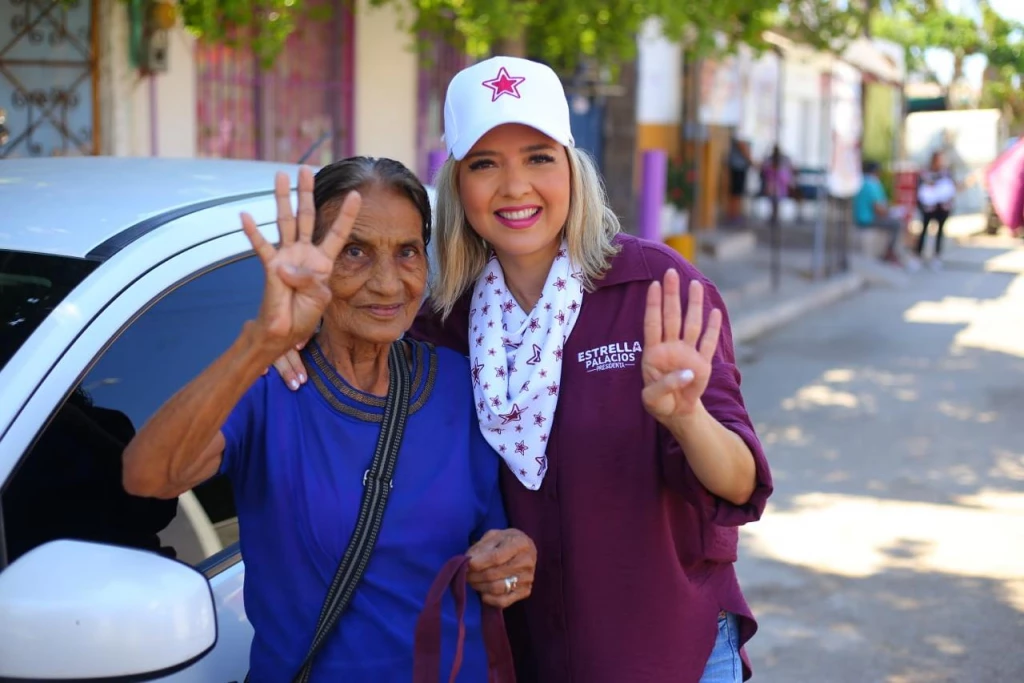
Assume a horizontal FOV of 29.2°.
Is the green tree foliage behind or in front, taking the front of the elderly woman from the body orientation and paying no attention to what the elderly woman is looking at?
behind

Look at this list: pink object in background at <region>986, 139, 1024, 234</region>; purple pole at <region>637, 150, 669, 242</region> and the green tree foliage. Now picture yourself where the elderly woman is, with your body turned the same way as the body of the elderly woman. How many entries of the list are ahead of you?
0

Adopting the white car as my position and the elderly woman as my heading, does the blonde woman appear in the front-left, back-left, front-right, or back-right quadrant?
front-left

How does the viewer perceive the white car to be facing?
facing the viewer and to the left of the viewer

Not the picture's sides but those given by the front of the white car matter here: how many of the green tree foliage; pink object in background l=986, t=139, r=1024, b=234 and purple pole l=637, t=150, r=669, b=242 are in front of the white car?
0

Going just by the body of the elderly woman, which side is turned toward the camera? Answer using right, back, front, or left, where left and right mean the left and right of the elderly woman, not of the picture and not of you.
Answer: front

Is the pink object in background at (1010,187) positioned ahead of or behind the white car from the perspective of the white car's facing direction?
behind

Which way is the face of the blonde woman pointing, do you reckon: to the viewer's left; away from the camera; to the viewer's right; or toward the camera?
toward the camera

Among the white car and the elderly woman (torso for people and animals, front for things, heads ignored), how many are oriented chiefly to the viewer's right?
0

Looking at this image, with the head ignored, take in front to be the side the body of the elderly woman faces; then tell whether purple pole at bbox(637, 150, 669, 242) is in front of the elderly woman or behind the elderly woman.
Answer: behind

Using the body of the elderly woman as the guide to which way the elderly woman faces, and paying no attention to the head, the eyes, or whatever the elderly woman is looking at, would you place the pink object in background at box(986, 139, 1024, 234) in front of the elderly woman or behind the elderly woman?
behind
